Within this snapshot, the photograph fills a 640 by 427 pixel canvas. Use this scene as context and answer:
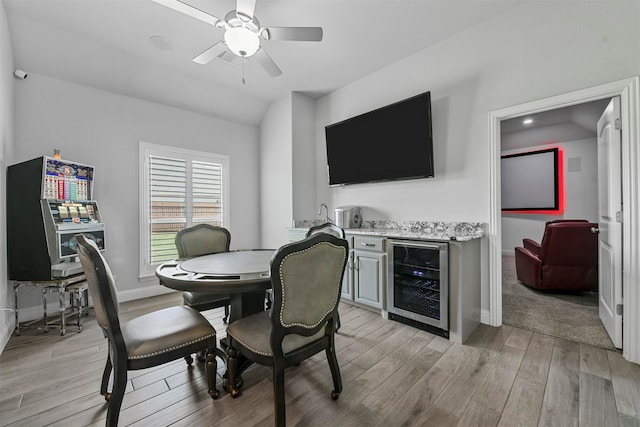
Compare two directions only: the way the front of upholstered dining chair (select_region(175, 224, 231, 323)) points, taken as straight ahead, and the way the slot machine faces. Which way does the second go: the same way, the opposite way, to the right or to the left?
to the left

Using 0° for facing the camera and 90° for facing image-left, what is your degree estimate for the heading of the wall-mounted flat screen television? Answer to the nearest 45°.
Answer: approximately 45°

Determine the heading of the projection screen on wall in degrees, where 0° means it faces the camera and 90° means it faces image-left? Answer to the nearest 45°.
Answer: approximately 45°

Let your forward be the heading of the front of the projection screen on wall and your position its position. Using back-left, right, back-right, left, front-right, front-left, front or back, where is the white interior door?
front-left

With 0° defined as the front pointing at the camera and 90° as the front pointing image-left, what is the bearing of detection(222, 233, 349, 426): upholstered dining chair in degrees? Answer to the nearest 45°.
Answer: approximately 135°

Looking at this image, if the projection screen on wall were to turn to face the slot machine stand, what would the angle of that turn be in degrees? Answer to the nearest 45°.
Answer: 0° — it already faces it
